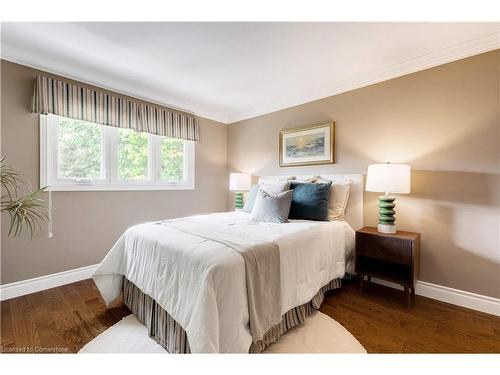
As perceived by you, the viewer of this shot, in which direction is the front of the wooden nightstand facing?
facing the viewer and to the left of the viewer

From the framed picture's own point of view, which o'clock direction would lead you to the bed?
The bed is roughly at 11 o'clock from the framed picture.

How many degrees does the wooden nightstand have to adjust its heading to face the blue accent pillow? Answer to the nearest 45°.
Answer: approximately 45° to its right

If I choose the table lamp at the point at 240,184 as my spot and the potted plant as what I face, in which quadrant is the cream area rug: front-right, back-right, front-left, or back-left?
front-left

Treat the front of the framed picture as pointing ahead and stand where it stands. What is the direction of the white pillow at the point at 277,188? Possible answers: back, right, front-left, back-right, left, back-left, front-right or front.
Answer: front

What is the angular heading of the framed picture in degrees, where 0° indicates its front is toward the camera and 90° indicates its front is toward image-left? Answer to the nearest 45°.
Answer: approximately 45°

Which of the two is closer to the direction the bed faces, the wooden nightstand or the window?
the window

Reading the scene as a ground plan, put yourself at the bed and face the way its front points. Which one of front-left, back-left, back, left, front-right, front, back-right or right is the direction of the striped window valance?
right

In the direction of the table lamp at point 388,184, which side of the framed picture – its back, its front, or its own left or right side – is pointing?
left

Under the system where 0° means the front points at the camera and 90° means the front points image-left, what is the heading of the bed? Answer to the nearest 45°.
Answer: approximately 45°

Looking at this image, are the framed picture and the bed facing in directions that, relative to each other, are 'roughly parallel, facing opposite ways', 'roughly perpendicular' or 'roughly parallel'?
roughly parallel

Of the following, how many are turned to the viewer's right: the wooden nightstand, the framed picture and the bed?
0
